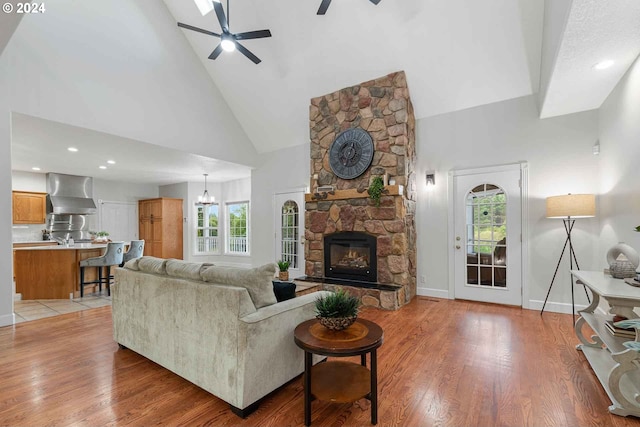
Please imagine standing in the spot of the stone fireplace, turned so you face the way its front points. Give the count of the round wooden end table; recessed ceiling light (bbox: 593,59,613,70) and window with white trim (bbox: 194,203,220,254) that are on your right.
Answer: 1

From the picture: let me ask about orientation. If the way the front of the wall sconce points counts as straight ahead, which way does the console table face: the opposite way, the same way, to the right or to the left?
to the right

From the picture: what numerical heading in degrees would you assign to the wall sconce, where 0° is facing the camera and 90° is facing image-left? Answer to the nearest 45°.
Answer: approximately 45°

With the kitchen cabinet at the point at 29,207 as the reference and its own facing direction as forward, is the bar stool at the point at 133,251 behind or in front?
in front

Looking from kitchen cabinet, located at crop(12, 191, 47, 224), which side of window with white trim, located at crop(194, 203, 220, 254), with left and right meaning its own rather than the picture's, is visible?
right

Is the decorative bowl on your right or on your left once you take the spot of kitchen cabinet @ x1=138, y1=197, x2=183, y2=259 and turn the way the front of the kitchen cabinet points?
on your left

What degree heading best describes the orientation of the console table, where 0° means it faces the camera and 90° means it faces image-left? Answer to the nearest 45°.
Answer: approximately 90°

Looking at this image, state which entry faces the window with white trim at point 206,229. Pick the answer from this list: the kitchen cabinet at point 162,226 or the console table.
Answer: the console table

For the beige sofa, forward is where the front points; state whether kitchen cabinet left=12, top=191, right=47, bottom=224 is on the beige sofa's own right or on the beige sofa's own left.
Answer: on the beige sofa's own left

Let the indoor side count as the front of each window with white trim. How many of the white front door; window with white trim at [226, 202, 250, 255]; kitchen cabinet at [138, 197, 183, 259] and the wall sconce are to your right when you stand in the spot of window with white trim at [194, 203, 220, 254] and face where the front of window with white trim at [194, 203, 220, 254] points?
1

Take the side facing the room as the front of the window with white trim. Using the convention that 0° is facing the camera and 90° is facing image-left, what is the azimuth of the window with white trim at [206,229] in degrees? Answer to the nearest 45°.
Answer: approximately 0°

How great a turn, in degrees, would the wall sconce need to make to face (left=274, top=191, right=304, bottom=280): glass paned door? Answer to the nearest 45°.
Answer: approximately 45° to its right

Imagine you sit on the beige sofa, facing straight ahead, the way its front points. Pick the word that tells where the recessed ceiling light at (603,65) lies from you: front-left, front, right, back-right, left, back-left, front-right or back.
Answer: front-right

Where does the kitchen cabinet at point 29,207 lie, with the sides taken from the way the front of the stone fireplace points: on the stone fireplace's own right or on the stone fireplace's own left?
on the stone fireplace's own right

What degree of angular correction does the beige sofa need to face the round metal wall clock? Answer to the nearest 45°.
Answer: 0° — it already faces it

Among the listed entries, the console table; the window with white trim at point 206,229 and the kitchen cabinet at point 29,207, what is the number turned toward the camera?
2

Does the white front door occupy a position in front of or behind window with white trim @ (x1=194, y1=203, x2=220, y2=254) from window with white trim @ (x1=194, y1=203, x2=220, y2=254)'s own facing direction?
in front
